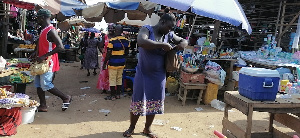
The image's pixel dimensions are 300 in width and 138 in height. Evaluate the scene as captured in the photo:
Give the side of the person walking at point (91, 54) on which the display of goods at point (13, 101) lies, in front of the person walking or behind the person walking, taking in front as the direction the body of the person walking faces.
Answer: behind

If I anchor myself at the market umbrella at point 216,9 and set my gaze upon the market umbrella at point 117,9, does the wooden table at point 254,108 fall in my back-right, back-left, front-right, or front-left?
back-left

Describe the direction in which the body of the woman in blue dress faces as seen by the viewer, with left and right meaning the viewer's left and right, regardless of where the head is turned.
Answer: facing the viewer and to the right of the viewer

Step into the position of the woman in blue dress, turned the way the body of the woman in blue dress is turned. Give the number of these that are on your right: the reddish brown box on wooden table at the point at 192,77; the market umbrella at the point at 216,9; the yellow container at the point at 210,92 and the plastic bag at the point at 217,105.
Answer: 0

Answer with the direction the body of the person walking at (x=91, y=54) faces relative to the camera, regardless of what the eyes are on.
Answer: away from the camera

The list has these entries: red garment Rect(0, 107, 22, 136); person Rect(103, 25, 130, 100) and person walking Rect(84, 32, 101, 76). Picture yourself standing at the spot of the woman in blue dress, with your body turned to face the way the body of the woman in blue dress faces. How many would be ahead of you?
0

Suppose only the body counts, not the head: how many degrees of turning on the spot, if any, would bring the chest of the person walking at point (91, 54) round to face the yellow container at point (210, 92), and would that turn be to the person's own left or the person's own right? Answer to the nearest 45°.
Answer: approximately 135° to the person's own right

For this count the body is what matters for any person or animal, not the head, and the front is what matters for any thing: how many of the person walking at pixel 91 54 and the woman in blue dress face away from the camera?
1

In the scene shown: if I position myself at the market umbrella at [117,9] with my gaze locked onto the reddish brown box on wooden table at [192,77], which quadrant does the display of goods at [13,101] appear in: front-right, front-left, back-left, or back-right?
front-right

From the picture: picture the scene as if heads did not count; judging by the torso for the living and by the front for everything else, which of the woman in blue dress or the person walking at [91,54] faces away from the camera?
the person walking

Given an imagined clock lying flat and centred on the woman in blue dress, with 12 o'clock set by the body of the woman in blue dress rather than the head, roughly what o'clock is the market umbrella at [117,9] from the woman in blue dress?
The market umbrella is roughly at 7 o'clock from the woman in blue dress.

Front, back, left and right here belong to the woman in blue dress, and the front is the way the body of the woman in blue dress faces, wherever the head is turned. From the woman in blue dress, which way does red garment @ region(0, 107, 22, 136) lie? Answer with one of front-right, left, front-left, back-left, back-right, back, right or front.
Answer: back-right

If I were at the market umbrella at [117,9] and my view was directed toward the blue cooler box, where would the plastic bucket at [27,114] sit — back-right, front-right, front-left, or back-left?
front-right
